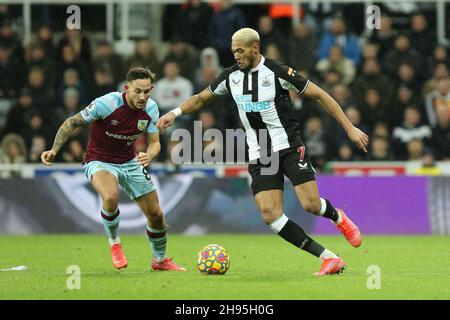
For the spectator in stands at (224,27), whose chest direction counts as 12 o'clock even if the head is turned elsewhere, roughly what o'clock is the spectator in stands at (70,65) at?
the spectator in stands at (70,65) is roughly at 3 o'clock from the spectator in stands at (224,27).

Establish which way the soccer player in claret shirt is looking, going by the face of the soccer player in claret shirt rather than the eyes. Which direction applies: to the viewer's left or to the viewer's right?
to the viewer's right

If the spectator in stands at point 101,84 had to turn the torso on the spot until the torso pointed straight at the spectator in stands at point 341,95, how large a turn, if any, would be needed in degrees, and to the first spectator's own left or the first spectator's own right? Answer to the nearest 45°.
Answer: approximately 90° to the first spectator's own left

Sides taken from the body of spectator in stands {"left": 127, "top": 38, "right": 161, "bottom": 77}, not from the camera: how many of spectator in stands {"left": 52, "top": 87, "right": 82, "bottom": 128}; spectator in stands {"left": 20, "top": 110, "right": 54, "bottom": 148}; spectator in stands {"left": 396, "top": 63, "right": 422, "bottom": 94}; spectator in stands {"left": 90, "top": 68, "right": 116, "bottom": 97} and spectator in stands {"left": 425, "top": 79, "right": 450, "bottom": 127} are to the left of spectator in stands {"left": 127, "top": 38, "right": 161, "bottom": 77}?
2

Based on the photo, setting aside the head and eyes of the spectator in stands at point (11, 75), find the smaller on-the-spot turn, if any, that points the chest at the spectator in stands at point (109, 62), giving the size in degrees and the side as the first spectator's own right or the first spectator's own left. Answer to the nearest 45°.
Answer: approximately 90° to the first spectator's own left
